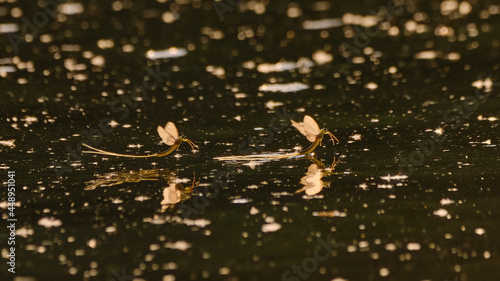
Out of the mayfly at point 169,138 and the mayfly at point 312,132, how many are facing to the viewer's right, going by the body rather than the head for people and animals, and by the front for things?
2

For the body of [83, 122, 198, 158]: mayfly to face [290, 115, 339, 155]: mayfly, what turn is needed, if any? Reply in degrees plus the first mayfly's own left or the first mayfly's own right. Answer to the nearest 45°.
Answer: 0° — it already faces it

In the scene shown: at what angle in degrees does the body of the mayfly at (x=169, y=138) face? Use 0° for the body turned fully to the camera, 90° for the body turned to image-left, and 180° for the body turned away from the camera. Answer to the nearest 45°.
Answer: approximately 270°

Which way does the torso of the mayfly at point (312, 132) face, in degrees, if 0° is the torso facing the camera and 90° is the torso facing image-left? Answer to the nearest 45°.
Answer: approximately 270°

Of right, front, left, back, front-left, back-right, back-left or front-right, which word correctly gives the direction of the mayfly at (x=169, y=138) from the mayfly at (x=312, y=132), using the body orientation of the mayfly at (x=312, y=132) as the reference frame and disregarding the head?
back
